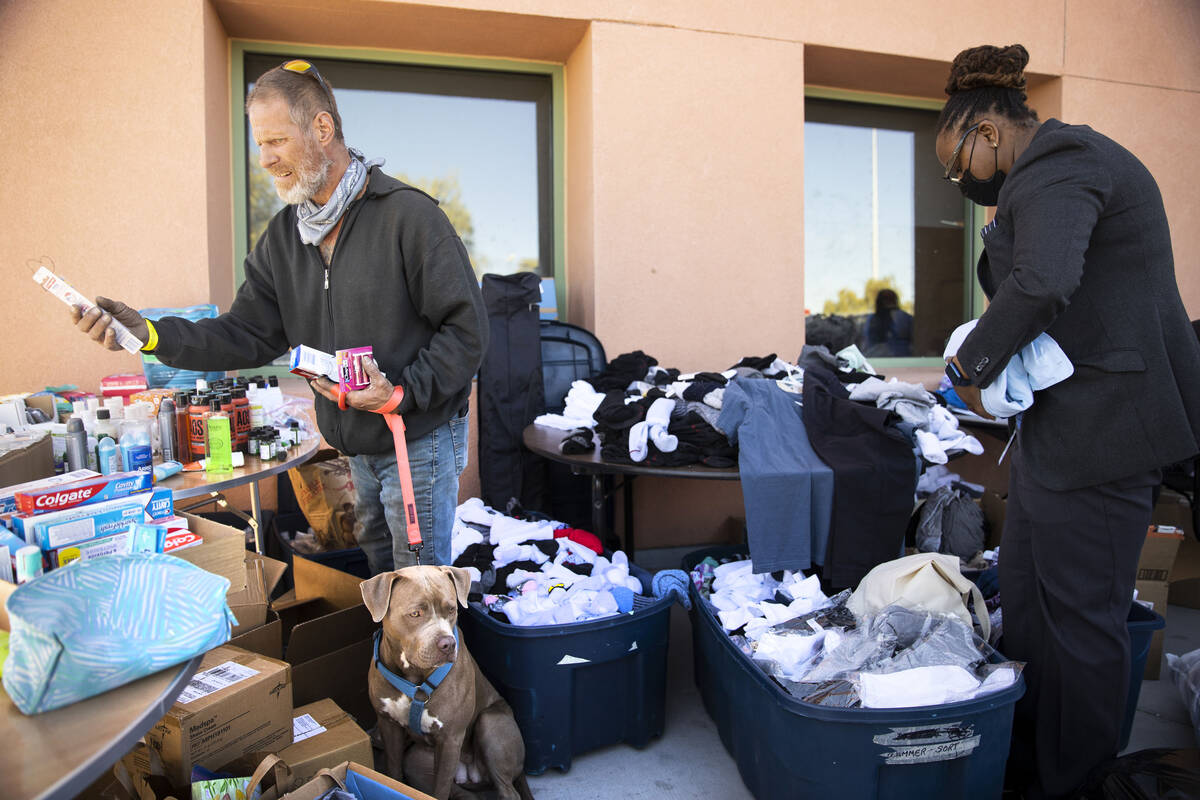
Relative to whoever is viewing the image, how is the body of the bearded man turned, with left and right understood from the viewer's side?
facing the viewer and to the left of the viewer

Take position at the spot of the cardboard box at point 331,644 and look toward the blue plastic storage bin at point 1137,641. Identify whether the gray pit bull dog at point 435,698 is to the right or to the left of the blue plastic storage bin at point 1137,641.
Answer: right

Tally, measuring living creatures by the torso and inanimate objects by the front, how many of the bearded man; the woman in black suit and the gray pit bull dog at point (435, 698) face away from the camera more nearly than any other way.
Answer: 0

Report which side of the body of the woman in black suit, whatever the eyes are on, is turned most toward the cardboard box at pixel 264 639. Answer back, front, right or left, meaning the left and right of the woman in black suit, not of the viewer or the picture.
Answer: front

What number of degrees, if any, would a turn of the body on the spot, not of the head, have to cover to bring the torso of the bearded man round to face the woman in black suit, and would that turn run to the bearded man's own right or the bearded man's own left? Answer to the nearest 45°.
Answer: approximately 90° to the bearded man's own left

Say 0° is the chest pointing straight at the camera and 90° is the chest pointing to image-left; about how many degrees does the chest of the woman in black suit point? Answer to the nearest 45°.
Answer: approximately 90°

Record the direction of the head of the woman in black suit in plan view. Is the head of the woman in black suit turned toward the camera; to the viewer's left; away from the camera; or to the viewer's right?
to the viewer's left

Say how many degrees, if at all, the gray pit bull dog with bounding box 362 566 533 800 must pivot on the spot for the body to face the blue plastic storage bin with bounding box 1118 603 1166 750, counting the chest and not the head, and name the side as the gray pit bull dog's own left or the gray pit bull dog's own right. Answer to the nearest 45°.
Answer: approximately 135° to the gray pit bull dog's own left

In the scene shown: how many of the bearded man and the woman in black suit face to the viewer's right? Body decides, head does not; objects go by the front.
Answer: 0

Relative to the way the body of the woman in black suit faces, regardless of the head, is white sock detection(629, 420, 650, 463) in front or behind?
in front

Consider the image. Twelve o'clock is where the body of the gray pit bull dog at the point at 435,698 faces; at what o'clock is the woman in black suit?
The woman in black suit is roughly at 8 o'clock from the gray pit bull dog.

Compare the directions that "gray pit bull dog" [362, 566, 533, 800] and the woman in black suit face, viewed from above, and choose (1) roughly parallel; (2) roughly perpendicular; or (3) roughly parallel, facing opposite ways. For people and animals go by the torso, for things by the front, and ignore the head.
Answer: roughly perpendicular

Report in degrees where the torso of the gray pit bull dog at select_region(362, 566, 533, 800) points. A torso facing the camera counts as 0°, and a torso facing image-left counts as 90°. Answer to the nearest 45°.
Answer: approximately 45°

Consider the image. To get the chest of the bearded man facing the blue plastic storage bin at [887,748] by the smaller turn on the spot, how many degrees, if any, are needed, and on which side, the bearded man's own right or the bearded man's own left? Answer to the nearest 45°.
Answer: approximately 90° to the bearded man's own left

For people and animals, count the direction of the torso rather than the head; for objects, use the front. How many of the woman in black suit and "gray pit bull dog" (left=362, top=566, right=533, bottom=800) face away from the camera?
0

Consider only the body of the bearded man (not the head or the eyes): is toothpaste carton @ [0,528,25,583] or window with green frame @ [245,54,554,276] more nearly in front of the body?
the toothpaste carton
